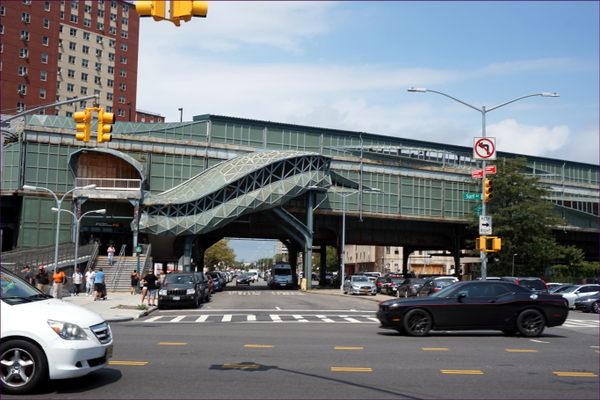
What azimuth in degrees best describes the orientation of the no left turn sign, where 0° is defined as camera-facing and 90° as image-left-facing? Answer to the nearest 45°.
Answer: approximately 0°

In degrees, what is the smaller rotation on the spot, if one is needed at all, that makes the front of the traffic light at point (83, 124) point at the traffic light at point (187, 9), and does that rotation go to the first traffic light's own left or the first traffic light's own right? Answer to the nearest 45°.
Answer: approximately 90° to the first traffic light's own left

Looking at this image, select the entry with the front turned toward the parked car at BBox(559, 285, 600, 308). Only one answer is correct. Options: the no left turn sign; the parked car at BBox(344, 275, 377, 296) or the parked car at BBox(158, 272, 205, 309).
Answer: the parked car at BBox(344, 275, 377, 296)

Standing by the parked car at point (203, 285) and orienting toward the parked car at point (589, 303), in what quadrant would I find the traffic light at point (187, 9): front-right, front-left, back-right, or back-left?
front-right

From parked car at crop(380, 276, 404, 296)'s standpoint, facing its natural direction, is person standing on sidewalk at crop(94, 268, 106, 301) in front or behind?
in front

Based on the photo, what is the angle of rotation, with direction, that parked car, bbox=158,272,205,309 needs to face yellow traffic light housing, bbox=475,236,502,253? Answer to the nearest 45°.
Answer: approximately 45° to its left

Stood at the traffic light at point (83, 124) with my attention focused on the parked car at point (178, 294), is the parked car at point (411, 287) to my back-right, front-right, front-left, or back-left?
front-right

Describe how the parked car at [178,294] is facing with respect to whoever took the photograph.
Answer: facing the viewer

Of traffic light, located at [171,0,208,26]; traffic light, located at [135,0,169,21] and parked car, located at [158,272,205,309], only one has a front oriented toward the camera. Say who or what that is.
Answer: the parked car
